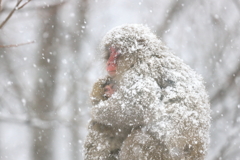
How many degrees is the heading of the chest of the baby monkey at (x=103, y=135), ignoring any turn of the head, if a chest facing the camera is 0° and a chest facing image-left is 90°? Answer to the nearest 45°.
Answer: approximately 270°

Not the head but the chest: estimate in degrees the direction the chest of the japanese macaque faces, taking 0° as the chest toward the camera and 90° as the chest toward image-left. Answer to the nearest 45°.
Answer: approximately 90°
